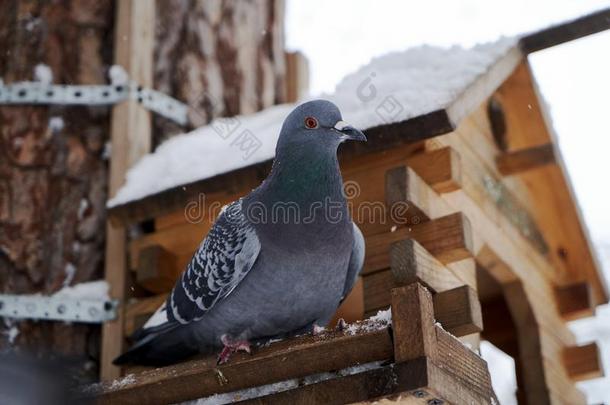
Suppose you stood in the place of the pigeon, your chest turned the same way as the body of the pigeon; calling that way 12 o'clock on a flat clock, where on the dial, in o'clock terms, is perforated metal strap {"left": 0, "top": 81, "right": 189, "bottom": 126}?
The perforated metal strap is roughly at 6 o'clock from the pigeon.

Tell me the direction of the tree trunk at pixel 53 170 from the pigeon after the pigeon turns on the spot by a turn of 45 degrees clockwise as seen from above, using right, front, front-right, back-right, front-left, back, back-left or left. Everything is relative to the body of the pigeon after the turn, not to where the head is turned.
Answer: back-right

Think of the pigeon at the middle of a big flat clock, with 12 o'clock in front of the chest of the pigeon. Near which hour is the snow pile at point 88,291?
The snow pile is roughly at 6 o'clock from the pigeon.

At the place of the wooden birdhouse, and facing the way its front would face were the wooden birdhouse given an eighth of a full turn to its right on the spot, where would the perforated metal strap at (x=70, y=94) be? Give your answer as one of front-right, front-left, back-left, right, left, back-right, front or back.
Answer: right

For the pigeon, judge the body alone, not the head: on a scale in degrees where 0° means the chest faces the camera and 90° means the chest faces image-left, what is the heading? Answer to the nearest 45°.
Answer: approximately 315°

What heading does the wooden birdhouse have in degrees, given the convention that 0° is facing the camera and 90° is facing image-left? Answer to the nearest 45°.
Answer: approximately 315°
